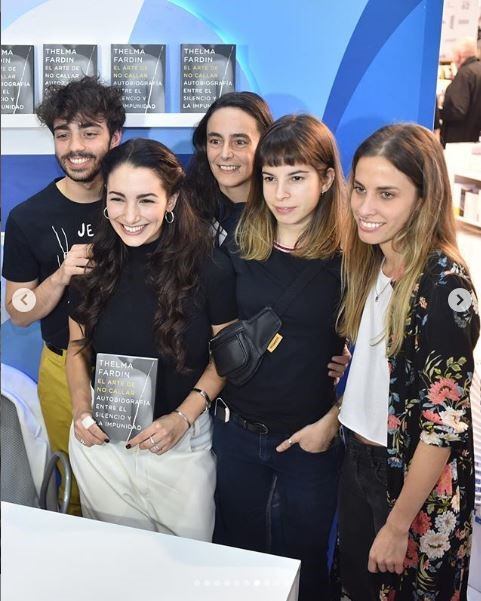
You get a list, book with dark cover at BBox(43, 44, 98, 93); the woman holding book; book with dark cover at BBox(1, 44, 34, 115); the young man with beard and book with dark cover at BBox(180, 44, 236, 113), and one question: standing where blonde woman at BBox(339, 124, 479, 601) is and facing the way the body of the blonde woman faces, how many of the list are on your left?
0

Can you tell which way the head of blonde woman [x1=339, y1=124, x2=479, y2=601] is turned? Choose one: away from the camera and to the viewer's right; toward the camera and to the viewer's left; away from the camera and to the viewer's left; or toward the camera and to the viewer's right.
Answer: toward the camera and to the viewer's left

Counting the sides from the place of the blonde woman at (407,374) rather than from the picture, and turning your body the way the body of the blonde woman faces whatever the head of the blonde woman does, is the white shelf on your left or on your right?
on your right

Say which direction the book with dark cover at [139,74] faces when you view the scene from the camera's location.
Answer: facing the viewer

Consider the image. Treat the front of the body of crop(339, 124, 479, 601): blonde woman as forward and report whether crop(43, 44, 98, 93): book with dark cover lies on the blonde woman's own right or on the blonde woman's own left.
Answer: on the blonde woman's own right

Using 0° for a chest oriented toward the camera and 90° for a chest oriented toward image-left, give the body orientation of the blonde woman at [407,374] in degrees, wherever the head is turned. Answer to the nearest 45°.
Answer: approximately 45°

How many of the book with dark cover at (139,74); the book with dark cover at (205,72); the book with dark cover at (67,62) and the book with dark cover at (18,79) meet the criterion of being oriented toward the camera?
4

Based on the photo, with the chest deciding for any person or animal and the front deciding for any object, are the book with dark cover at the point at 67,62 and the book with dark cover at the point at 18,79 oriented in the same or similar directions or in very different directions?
same or similar directions

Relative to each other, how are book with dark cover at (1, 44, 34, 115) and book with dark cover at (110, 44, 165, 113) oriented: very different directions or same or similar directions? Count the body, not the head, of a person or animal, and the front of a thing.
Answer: same or similar directions

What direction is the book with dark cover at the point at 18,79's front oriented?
toward the camera
